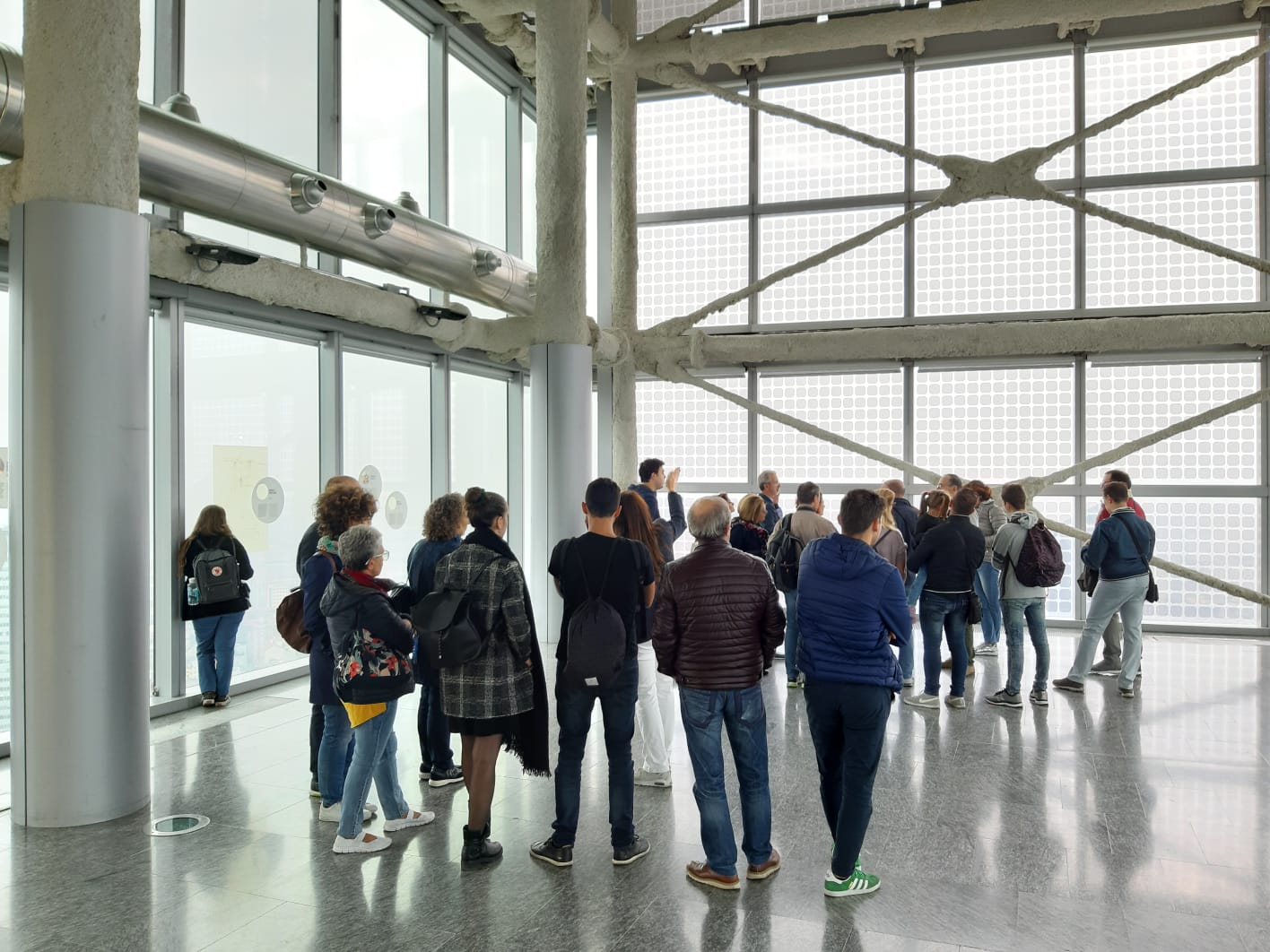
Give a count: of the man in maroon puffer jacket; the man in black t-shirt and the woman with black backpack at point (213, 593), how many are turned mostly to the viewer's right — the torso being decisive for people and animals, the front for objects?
0

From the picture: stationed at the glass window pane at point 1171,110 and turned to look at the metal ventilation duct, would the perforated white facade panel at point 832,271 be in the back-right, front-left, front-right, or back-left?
front-right

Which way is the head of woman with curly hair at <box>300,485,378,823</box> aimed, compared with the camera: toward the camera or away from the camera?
away from the camera

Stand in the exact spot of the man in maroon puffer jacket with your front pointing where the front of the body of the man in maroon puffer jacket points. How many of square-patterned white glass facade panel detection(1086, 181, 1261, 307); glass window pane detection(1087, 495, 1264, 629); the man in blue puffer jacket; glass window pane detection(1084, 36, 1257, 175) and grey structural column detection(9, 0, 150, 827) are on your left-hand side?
1

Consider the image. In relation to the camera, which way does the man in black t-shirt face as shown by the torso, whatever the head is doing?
away from the camera

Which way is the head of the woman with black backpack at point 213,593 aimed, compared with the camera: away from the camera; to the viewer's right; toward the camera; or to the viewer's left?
away from the camera

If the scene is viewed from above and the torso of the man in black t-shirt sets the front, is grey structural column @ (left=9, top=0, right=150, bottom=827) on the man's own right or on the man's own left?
on the man's own left

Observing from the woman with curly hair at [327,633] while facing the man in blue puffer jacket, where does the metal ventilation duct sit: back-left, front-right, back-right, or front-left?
back-left

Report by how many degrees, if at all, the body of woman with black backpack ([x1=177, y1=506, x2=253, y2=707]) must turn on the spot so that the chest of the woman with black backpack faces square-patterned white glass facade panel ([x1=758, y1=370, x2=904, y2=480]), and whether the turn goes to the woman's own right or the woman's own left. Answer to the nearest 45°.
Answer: approximately 90° to the woman's own right

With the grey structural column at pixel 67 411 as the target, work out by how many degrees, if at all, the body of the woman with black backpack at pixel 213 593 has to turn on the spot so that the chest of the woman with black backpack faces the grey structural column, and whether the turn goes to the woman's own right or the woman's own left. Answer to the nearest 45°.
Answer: approximately 180°

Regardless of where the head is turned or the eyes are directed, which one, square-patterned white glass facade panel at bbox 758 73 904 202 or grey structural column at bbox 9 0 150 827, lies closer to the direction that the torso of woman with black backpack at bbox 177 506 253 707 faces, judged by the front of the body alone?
the square-patterned white glass facade panel

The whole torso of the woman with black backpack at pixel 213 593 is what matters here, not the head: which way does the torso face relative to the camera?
away from the camera
